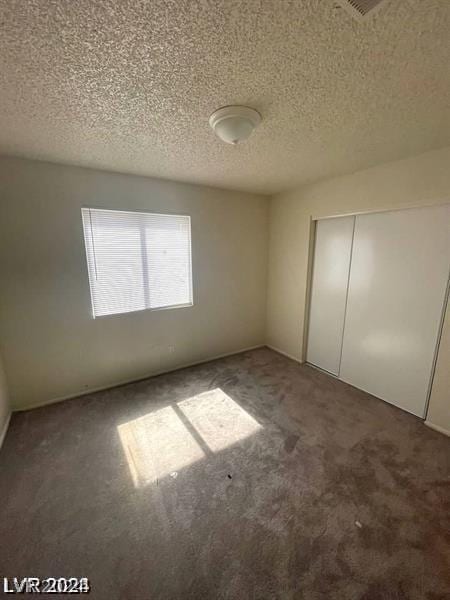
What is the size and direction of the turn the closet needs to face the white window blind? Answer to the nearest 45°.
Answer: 0° — it already faces it

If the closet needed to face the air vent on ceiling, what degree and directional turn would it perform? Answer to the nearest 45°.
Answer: approximately 45° to its left

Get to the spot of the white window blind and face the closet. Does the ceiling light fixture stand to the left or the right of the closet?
right

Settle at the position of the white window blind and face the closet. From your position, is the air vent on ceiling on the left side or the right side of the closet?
right

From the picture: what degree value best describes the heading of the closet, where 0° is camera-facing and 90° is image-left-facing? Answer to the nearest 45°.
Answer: approximately 45°
